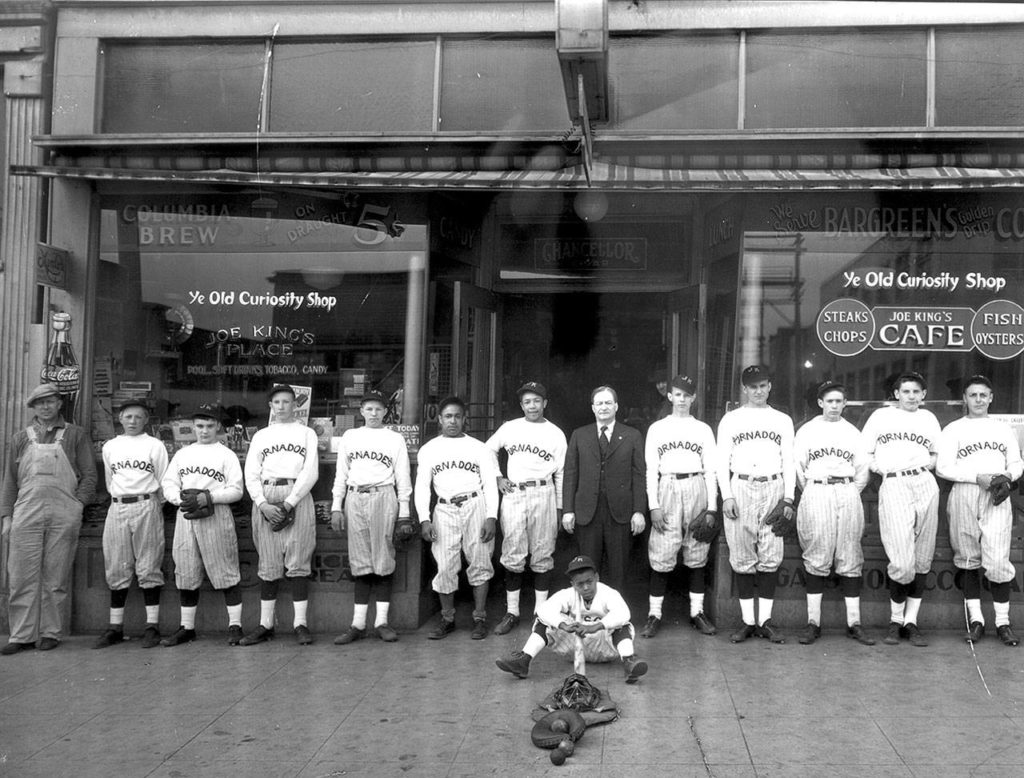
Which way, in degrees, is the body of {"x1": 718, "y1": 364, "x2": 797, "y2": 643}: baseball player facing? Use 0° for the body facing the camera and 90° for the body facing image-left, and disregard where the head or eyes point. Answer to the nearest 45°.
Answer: approximately 0°

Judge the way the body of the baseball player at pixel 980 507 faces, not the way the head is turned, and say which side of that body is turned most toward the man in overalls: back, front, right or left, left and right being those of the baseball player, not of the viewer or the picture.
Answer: right

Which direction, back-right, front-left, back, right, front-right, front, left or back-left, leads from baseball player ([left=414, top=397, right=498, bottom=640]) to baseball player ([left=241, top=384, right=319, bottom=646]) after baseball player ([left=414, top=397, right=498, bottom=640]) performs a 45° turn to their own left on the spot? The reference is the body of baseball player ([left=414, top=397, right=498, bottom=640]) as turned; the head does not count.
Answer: back-right

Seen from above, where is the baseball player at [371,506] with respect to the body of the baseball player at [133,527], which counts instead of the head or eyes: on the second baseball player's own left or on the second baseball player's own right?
on the second baseball player's own left

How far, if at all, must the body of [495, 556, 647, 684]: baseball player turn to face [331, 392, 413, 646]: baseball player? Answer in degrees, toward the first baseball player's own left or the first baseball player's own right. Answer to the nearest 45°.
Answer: approximately 135° to the first baseball player's own right
